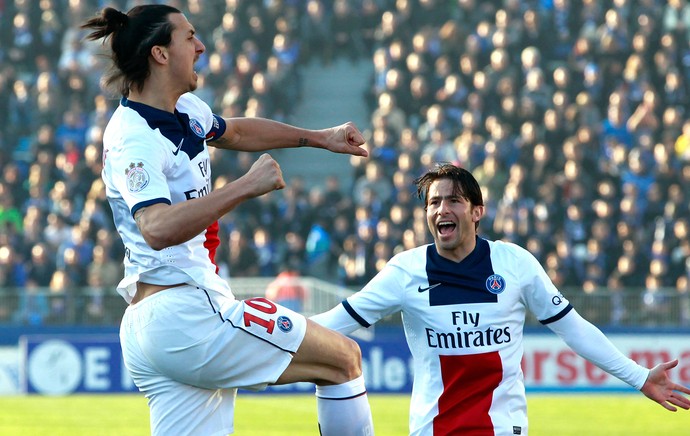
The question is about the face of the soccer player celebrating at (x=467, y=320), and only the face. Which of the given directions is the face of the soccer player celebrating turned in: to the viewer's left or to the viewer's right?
to the viewer's left

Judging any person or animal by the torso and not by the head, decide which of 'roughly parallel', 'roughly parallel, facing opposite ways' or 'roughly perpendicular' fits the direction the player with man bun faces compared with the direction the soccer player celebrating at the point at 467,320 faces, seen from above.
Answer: roughly perpendicular

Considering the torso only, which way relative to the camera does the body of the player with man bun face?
to the viewer's right

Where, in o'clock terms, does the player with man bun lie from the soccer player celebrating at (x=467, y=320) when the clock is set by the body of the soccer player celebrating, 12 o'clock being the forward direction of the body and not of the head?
The player with man bun is roughly at 2 o'clock from the soccer player celebrating.

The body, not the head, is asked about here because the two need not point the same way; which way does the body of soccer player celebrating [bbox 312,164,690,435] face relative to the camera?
toward the camera

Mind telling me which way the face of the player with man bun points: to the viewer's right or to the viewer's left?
to the viewer's right

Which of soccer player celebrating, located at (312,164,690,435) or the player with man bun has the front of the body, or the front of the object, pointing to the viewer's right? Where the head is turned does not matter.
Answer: the player with man bun

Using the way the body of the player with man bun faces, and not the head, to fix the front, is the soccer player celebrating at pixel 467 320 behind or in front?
in front
